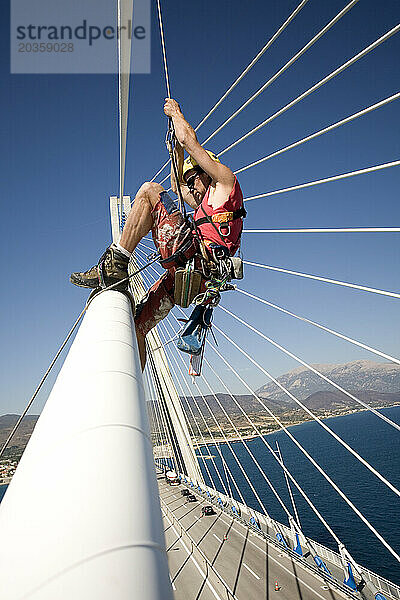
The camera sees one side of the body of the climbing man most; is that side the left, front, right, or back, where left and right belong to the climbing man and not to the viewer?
left
